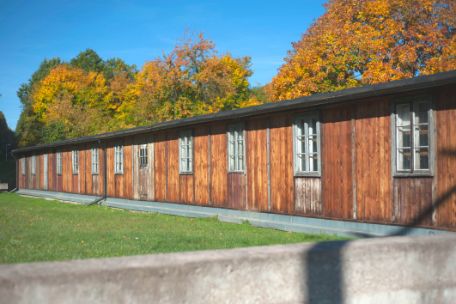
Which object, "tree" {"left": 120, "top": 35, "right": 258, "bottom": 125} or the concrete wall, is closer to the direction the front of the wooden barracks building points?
the concrete wall

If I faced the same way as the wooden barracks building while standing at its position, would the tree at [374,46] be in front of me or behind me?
behind

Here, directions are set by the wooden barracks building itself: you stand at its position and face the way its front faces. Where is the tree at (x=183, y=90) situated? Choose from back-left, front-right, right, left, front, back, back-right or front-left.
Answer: back-right

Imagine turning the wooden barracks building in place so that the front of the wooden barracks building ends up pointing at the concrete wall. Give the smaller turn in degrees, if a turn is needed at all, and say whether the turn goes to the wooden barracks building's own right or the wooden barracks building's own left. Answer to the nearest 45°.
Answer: approximately 45° to the wooden barracks building's own left

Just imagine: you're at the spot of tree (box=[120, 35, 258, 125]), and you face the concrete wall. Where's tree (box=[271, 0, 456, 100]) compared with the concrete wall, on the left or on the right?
left

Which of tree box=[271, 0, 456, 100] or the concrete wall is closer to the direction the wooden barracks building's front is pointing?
the concrete wall
